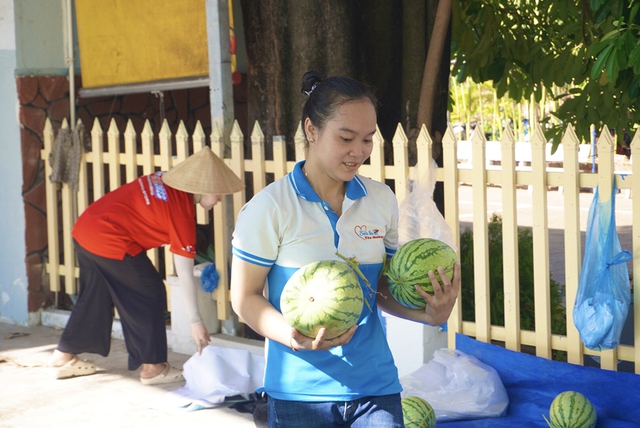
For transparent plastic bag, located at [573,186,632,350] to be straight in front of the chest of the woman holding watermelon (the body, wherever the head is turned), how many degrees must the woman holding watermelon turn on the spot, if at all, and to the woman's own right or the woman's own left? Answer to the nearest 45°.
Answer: approximately 90° to the woman's own left

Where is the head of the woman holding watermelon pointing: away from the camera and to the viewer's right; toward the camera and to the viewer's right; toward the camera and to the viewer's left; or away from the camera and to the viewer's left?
toward the camera and to the viewer's right

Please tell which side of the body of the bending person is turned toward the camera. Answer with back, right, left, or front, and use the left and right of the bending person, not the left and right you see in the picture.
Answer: right

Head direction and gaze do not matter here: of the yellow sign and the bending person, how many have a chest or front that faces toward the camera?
1

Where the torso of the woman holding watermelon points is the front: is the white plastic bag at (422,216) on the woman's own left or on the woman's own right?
on the woman's own left

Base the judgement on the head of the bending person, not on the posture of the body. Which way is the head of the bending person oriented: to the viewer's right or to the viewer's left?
to the viewer's right

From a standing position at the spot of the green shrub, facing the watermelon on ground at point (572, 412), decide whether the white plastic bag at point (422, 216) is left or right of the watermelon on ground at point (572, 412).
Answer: right

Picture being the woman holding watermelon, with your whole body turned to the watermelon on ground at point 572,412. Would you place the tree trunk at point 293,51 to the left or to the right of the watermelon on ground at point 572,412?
left

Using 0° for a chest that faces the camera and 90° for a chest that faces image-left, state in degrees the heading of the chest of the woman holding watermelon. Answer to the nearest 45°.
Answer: approximately 315°
